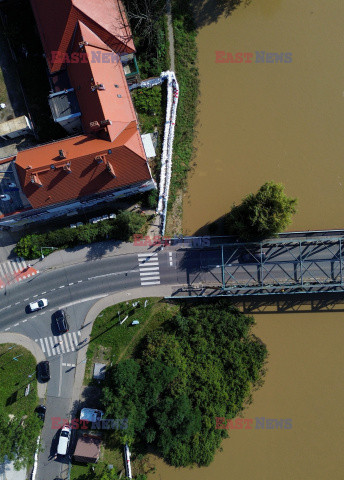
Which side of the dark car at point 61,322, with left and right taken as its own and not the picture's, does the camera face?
back

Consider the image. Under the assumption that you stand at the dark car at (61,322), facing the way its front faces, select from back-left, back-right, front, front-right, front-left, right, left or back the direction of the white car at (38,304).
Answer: left

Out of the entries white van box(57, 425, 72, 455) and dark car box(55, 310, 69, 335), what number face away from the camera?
2

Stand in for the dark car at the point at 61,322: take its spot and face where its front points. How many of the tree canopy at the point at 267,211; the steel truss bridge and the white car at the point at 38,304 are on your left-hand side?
1

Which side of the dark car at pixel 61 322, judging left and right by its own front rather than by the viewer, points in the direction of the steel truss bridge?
right

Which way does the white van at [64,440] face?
away from the camera
